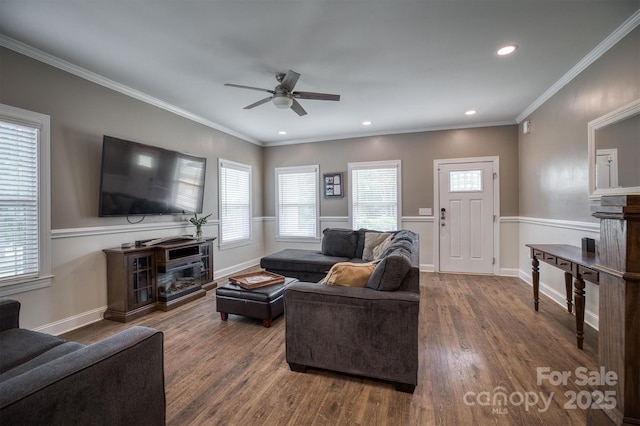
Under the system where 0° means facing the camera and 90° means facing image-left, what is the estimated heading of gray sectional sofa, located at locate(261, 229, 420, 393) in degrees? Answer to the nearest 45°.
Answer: approximately 90°

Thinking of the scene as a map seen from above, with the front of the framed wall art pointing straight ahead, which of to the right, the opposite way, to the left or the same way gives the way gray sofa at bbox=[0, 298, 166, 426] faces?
the opposite way

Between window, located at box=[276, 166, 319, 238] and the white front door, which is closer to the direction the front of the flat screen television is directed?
the white front door

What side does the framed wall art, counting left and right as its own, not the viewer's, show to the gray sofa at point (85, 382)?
front

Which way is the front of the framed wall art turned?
toward the camera

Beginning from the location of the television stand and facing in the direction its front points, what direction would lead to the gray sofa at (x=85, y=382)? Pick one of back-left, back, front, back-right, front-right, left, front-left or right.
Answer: front-right

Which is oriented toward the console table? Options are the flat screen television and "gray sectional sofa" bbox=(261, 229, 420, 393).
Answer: the flat screen television

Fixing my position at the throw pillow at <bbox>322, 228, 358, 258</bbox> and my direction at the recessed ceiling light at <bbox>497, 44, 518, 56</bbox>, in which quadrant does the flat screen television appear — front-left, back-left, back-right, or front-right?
back-right

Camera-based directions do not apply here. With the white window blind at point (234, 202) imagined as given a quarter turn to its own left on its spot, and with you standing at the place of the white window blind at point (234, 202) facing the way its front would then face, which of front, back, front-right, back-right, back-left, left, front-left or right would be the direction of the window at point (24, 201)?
back

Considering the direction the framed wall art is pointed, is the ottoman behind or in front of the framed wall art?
in front

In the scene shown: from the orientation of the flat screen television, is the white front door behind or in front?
in front

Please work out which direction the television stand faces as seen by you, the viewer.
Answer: facing the viewer and to the right of the viewer

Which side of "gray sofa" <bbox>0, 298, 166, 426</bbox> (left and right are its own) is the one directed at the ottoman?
front

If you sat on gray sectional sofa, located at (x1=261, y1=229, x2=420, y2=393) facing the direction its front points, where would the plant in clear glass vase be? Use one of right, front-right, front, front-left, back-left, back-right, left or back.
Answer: front-right

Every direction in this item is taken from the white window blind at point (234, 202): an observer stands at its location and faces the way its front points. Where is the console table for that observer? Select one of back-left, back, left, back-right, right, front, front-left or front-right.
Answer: front

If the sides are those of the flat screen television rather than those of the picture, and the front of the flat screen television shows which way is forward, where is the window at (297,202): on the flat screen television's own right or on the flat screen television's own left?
on the flat screen television's own left

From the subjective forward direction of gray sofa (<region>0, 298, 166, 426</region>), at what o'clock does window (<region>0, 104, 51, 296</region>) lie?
The window is roughly at 10 o'clock from the gray sofa.

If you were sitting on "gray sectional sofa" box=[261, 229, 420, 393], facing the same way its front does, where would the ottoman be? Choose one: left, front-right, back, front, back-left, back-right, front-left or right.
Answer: front-right

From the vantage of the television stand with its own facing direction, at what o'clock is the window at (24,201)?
The window is roughly at 4 o'clock from the television stand.
